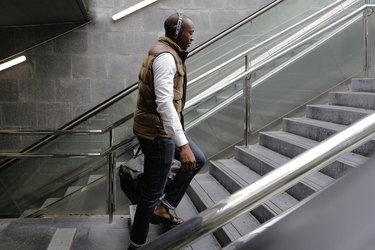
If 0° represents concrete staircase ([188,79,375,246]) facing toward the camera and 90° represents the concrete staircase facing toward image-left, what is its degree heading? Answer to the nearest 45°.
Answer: approximately 45°

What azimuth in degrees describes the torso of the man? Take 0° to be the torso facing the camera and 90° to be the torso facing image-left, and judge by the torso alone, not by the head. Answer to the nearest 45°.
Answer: approximately 270°

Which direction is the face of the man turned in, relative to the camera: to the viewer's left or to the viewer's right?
to the viewer's right
